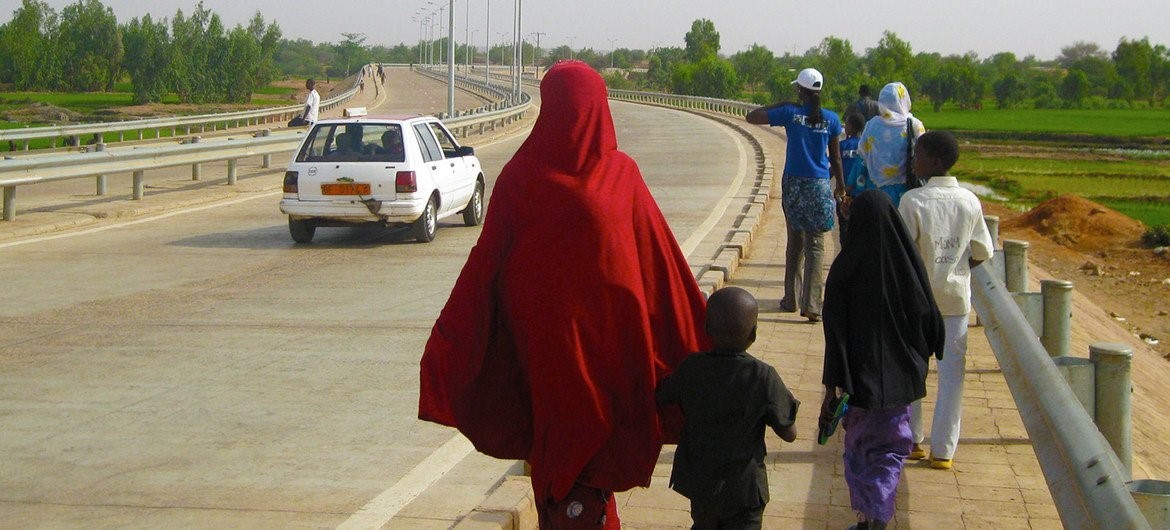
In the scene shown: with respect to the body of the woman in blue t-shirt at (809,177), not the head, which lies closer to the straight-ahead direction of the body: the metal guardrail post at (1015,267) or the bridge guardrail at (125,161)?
the bridge guardrail

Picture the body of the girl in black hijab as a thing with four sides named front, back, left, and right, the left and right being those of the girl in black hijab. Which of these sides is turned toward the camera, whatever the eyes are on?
back

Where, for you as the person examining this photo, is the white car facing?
facing away from the viewer and to the right of the viewer

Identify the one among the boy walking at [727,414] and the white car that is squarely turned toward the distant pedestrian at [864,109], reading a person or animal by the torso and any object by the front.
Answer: the boy walking

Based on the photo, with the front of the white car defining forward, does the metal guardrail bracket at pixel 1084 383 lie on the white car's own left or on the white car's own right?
on the white car's own right

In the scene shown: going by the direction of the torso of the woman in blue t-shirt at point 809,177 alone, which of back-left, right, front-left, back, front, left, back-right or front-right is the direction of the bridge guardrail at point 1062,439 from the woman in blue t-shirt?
back

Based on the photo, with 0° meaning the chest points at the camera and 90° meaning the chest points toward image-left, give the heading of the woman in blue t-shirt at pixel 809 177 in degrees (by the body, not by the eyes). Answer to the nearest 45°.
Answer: approximately 180°

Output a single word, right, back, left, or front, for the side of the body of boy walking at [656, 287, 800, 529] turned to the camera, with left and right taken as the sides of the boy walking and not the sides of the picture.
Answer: back

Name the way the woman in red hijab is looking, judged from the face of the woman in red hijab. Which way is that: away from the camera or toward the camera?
away from the camera

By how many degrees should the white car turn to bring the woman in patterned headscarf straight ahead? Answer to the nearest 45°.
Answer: approximately 135° to its right

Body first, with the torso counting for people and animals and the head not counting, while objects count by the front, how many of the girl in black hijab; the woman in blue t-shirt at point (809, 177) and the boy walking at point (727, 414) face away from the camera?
3

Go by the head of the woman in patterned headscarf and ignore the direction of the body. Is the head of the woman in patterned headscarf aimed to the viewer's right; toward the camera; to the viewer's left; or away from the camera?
away from the camera

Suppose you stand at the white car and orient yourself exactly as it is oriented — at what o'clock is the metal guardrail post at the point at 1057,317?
The metal guardrail post is roughly at 4 o'clock from the white car.
